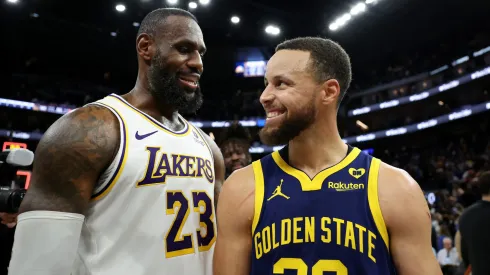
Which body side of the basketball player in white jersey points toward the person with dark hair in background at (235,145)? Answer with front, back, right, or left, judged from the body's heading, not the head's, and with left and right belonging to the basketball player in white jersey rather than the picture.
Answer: left

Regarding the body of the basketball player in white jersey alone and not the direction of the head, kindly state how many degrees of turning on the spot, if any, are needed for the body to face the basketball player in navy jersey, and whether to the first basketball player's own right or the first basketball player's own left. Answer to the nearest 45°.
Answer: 0° — they already face them

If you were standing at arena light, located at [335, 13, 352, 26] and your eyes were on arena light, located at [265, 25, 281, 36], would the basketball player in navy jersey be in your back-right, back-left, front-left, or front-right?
back-left

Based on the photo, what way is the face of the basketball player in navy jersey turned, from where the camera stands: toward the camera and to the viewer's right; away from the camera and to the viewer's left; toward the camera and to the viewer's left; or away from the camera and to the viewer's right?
toward the camera and to the viewer's left

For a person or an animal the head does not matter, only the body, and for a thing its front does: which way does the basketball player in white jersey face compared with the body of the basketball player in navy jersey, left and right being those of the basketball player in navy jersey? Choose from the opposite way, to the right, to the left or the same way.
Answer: to the left

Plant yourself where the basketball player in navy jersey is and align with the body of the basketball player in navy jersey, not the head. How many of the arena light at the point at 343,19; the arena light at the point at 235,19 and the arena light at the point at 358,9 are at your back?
3

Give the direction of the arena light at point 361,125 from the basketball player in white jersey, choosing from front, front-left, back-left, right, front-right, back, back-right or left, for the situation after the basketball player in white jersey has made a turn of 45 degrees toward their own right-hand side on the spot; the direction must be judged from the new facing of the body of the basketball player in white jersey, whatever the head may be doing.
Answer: back-left

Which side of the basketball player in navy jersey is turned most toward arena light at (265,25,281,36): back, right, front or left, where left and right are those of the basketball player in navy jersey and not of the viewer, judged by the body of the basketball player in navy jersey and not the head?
back

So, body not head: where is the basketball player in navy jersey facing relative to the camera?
toward the camera
